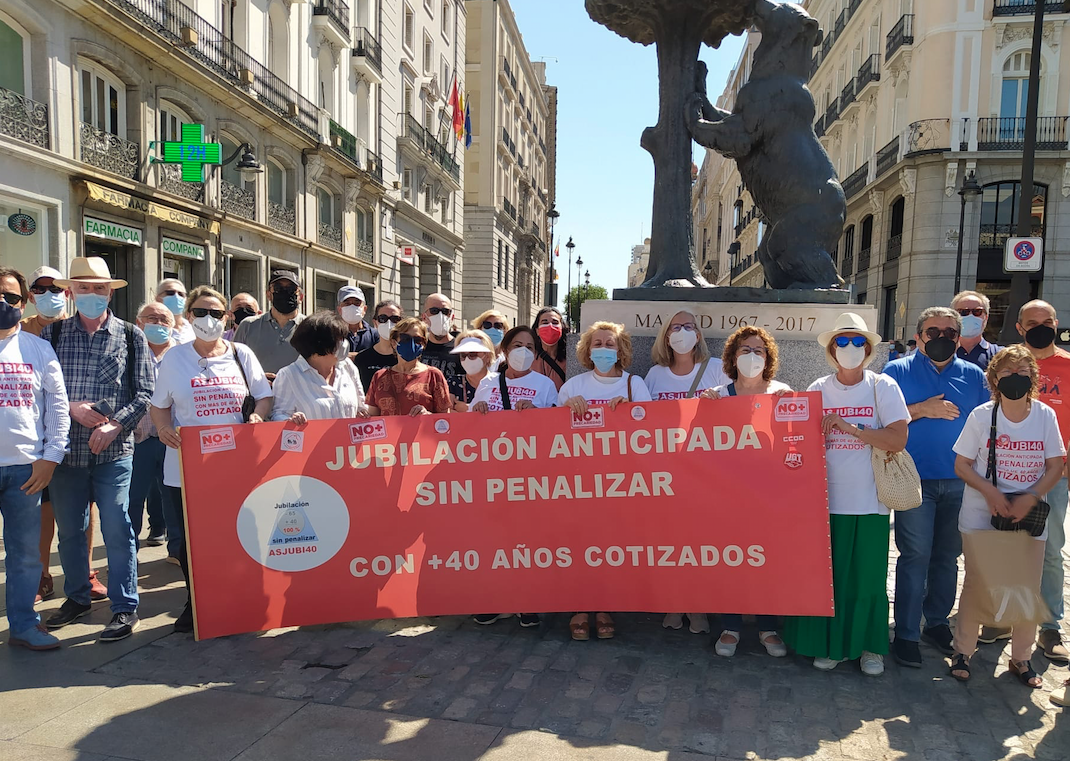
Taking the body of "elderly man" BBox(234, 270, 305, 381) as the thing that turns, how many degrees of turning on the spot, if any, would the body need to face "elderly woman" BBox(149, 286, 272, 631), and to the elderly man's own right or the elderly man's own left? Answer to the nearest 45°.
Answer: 0° — they already face them

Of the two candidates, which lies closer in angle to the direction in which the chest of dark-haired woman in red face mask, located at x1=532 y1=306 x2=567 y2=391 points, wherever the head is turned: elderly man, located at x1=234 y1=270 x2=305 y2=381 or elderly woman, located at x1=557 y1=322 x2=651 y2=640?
the elderly woman

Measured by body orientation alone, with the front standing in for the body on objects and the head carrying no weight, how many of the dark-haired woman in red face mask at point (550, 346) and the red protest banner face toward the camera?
2

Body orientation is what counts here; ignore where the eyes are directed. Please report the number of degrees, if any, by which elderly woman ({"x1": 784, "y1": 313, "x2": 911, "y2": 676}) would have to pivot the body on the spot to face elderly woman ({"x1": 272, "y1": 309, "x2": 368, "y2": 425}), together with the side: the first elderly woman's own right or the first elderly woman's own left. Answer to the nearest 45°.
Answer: approximately 90° to the first elderly woman's own right

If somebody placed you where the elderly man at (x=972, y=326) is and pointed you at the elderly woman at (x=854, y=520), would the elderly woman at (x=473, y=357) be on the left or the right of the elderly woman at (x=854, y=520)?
right

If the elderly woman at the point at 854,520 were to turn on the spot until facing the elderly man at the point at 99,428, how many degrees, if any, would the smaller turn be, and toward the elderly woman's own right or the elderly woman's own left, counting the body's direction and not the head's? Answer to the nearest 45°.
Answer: approximately 90° to the elderly woman's own right

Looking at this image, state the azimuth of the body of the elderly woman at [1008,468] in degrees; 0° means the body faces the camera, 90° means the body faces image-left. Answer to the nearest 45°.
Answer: approximately 0°

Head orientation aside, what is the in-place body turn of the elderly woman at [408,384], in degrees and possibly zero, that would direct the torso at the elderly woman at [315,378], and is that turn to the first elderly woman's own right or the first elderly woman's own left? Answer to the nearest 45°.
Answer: approximately 45° to the first elderly woman's own right
